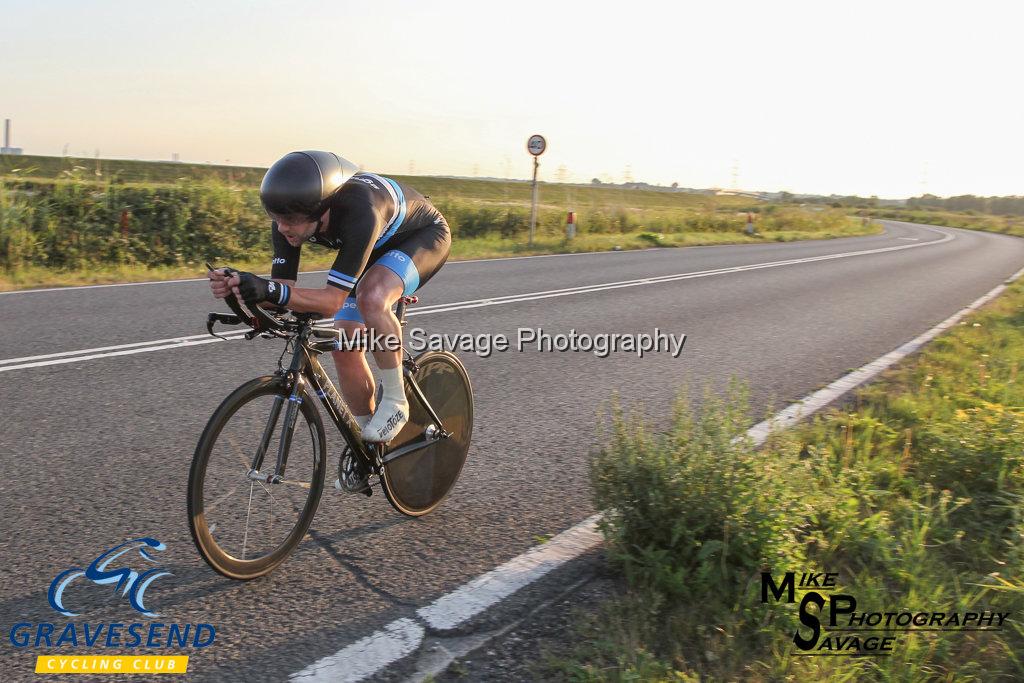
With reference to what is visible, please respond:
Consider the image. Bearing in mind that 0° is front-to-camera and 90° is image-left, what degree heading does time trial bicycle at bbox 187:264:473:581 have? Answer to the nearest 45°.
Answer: approximately 45°

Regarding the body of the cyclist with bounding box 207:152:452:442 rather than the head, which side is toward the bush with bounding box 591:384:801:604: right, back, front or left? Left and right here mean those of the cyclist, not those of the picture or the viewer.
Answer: left

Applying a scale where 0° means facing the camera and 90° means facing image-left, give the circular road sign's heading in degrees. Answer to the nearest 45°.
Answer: approximately 0°

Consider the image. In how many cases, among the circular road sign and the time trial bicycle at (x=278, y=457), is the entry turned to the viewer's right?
0

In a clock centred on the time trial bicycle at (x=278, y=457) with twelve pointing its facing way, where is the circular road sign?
The circular road sign is roughly at 5 o'clock from the time trial bicycle.

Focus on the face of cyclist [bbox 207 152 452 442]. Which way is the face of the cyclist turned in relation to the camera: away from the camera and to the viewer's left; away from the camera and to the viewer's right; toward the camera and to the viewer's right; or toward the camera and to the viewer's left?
toward the camera and to the viewer's left

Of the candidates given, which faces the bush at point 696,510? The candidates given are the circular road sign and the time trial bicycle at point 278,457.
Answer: the circular road sign

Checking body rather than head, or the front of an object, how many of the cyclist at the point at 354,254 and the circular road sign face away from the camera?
0

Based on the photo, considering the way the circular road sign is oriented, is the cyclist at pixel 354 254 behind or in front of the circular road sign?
in front

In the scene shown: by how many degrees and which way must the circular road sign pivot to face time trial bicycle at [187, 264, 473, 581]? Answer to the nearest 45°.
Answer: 0° — it already faces it

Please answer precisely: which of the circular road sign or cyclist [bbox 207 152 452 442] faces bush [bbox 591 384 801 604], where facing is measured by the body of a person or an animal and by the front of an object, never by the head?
the circular road sign

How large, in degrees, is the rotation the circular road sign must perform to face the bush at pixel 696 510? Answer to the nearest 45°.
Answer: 0° — it already faces it
